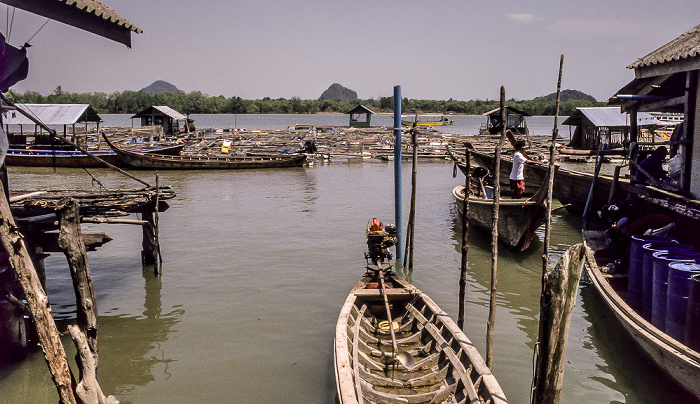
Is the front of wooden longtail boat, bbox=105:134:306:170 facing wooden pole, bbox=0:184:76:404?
no

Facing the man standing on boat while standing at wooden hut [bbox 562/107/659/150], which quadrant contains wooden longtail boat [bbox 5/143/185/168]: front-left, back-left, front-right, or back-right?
front-right

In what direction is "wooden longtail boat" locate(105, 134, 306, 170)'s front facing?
to the viewer's left

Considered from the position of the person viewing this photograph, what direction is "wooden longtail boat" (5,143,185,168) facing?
facing to the right of the viewer

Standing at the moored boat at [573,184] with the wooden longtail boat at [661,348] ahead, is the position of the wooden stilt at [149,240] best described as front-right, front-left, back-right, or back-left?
front-right

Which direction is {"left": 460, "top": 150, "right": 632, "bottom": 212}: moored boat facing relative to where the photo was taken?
to the viewer's left

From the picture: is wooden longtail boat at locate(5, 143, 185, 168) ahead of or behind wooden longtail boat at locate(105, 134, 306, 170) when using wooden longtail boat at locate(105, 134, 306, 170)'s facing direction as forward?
ahead

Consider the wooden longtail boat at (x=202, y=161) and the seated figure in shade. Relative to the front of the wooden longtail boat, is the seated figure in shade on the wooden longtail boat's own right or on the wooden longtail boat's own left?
on the wooden longtail boat's own left

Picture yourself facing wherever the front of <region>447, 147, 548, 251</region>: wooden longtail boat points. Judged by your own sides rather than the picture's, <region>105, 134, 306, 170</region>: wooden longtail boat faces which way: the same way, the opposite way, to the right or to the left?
to the right
